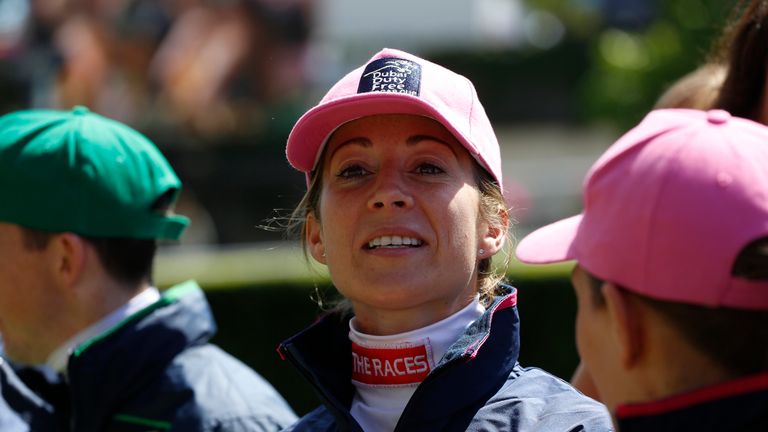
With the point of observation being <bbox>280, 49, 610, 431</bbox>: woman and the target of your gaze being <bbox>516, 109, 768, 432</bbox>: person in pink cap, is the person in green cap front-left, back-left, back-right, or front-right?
back-right

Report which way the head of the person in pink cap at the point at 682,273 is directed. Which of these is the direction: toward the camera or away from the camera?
away from the camera

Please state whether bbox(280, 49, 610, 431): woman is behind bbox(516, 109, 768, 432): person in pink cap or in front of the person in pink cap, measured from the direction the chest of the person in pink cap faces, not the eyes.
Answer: in front

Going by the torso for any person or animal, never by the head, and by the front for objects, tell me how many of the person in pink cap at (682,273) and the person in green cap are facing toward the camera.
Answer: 0

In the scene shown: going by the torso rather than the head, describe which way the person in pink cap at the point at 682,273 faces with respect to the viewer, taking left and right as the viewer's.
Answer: facing away from the viewer and to the left of the viewer

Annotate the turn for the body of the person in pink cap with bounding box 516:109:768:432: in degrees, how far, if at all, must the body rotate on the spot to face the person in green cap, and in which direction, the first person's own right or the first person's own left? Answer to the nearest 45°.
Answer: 0° — they already face them

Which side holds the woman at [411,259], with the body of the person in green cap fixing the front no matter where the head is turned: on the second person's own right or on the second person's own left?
on the second person's own left
